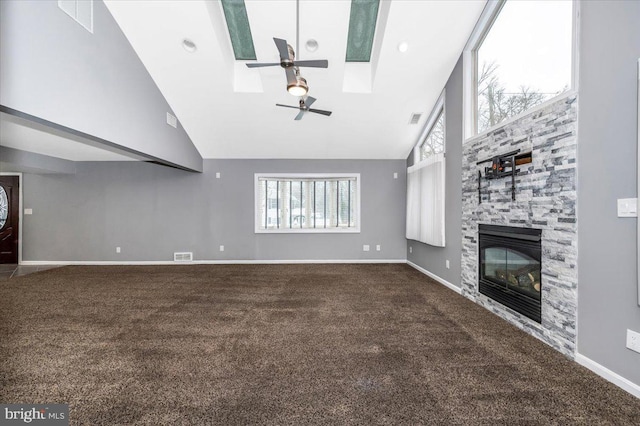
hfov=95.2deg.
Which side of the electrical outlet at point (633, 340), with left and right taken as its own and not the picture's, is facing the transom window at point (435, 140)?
right

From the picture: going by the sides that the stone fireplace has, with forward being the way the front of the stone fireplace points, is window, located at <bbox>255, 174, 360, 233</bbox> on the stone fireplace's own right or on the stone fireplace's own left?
on the stone fireplace's own right

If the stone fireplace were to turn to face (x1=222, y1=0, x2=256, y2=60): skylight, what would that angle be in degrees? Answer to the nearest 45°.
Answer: approximately 45° to its right

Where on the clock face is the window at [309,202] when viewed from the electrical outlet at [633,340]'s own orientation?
The window is roughly at 2 o'clock from the electrical outlet.

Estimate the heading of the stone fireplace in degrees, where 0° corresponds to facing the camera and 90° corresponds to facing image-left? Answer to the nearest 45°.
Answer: approximately 45°

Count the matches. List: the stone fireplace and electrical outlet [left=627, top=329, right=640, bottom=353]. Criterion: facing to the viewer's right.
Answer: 0

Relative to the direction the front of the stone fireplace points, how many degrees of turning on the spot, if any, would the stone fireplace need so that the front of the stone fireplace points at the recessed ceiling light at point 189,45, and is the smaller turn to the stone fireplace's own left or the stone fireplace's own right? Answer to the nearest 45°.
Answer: approximately 45° to the stone fireplace's own right

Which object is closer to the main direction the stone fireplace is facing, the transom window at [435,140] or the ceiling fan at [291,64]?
the ceiling fan

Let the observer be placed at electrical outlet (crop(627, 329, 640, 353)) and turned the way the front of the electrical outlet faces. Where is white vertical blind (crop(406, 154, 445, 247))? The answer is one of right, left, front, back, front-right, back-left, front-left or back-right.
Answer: right

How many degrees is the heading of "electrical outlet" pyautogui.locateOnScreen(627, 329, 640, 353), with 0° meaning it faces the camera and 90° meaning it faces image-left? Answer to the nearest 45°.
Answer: approximately 45°
